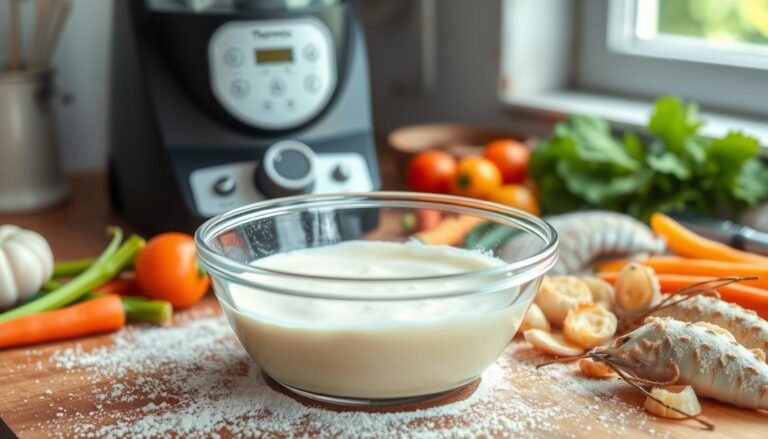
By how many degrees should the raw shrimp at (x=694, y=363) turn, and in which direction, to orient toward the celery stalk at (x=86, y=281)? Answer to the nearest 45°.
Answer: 0° — it already faces it

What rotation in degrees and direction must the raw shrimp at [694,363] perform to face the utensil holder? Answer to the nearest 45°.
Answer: approximately 45° to its right

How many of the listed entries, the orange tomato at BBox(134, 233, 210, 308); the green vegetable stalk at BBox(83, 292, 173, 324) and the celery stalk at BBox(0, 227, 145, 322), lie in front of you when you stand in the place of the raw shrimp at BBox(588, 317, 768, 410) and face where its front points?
3

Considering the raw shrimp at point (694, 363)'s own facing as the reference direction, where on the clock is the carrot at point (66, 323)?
The carrot is roughly at 12 o'clock from the raw shrimp.

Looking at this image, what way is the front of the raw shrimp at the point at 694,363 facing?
to the viewer's left
